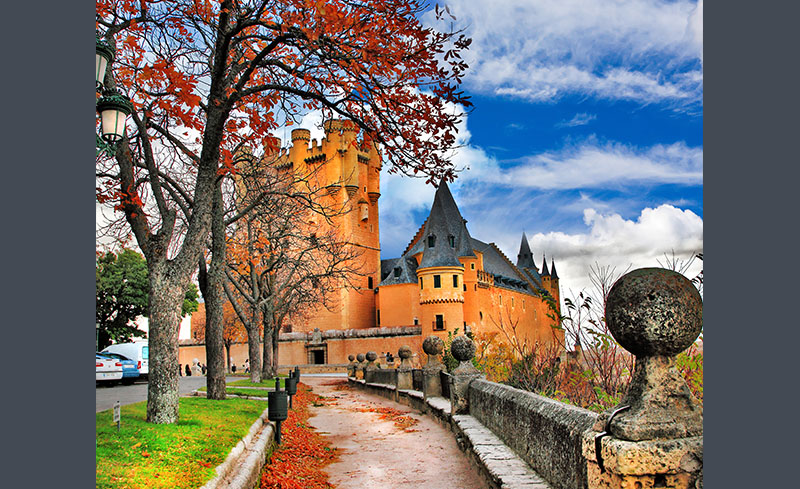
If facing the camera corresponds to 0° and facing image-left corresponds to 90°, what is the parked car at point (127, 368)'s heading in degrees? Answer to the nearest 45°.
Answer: approximately 135°

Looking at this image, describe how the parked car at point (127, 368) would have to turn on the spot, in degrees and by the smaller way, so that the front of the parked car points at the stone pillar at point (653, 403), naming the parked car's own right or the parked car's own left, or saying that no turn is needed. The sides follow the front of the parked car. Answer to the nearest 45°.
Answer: approximately 135° to the parked car's own left

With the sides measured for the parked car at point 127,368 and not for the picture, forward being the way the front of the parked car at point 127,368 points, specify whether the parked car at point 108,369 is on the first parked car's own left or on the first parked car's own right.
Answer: on the first parked car's own left

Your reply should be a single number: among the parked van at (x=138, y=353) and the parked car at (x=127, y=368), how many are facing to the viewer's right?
0

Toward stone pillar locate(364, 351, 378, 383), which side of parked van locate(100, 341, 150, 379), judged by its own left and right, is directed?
back

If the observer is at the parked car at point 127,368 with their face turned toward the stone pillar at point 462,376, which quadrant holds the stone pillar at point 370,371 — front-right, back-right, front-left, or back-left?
front-left

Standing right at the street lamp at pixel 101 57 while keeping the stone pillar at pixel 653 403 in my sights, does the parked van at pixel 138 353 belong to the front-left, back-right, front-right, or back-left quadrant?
back-left

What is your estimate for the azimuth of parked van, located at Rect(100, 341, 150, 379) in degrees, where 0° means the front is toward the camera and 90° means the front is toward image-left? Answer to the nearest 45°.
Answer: approximately 135°

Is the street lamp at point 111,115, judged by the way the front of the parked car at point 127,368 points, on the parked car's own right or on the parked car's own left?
on the parked car's own left
